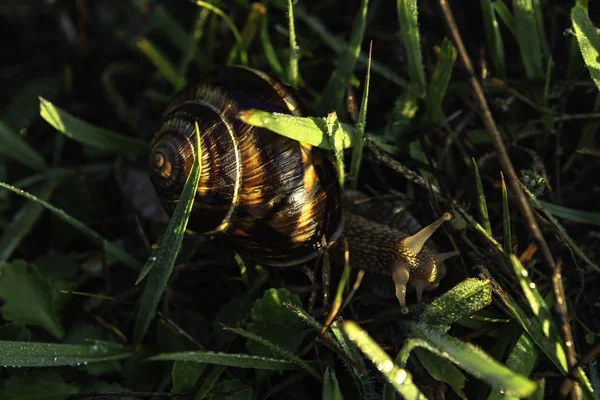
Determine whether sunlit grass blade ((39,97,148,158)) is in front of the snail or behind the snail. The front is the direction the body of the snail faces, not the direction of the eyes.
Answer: behind

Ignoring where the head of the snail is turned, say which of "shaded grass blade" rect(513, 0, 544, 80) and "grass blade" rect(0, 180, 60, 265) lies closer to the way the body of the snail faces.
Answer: the shaded grass blade

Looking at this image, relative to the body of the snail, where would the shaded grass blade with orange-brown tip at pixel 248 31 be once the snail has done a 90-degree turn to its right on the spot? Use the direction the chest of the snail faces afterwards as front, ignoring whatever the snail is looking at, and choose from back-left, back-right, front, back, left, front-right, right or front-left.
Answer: back-right

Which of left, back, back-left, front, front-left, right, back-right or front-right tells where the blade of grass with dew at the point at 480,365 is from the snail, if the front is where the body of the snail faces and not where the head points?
front

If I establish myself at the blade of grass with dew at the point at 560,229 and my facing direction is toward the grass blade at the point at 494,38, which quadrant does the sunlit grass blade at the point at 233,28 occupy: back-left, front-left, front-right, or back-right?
front-left

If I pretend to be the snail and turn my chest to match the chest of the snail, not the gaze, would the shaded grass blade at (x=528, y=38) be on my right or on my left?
on my left

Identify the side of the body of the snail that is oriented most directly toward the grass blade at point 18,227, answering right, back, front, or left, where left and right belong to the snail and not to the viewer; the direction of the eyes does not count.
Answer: back
